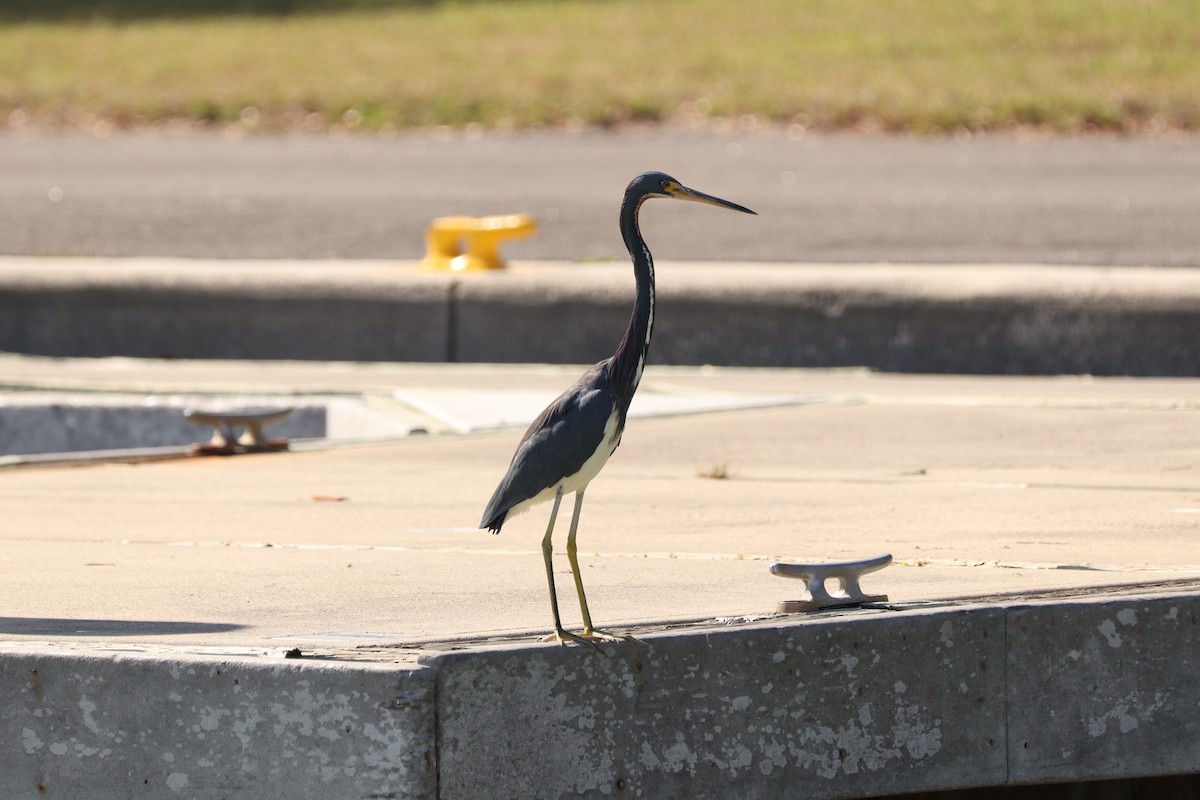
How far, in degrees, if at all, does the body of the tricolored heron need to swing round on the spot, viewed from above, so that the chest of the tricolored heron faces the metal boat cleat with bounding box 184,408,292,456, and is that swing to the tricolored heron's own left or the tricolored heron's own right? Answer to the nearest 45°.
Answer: approximately 135° to the tricolored heron's own left

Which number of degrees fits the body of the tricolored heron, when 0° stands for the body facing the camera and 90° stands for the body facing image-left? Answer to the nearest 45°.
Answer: approximately 270°

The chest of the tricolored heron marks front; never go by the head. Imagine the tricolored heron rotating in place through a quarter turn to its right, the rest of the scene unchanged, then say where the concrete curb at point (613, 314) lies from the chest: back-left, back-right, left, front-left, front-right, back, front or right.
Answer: back

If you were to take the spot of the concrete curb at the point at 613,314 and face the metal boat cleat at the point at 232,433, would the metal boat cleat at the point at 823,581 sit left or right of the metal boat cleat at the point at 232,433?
left

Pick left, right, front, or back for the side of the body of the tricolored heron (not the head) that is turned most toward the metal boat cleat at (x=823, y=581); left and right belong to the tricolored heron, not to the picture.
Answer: front
